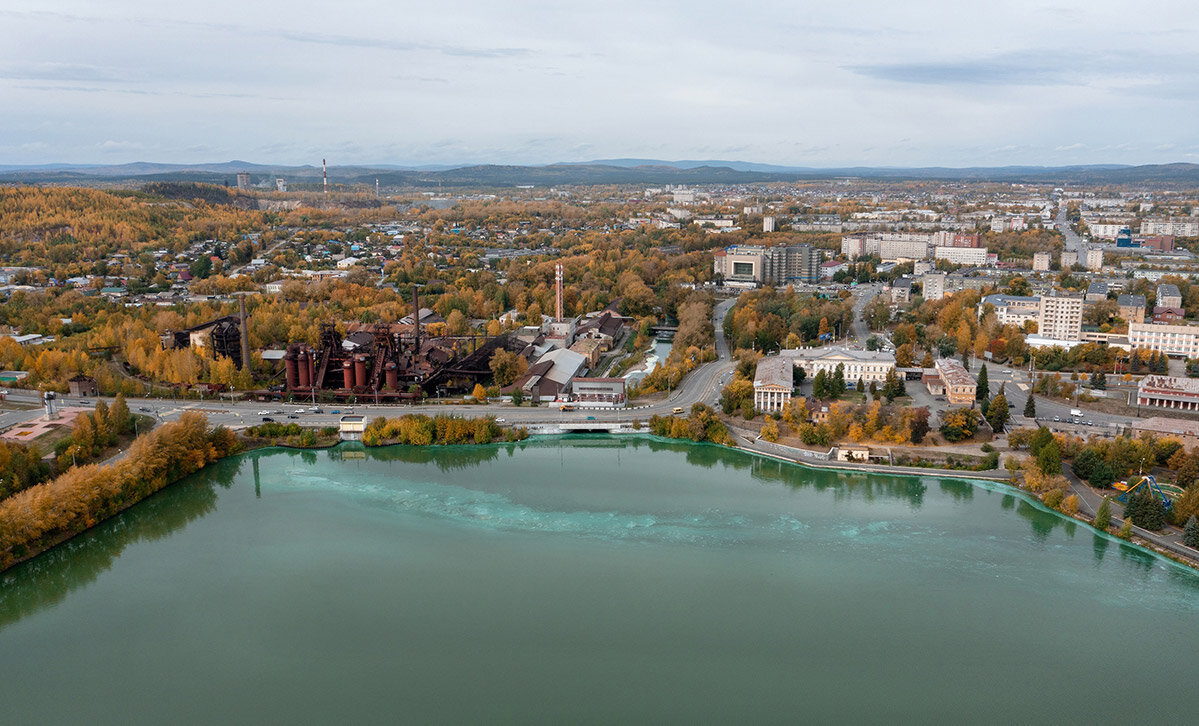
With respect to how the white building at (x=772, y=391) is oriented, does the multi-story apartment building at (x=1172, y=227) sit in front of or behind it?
behind

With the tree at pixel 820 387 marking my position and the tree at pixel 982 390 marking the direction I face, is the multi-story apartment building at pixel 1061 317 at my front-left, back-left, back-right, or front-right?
front-left

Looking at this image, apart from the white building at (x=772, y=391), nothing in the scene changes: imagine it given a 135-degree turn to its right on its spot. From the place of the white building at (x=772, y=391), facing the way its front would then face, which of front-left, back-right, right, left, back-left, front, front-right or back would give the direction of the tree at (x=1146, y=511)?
back

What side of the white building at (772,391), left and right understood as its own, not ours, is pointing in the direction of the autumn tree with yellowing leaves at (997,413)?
left

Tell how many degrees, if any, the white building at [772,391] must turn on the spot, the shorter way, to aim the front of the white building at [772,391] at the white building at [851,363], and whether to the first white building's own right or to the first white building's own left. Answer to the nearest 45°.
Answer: approximately 135° to the first white building's own left

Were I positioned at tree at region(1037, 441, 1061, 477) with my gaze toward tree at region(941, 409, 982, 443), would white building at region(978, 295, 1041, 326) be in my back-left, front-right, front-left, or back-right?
front-right

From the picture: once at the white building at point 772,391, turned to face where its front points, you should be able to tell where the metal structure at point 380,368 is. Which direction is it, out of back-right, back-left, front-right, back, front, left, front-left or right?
right

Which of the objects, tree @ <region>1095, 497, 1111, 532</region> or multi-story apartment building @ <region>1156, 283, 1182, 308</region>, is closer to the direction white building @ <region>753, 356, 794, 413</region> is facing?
the tree

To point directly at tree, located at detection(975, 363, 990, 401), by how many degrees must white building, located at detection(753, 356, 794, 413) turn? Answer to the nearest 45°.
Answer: approximately 90° to its left

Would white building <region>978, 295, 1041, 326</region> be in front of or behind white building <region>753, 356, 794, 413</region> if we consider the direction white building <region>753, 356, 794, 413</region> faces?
behind

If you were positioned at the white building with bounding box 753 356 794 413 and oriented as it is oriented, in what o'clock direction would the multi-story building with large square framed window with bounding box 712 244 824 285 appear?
The multi-story building with large square framed window is roughly at 6 o'clock from the white building.

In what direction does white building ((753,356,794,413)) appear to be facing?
toward the camera

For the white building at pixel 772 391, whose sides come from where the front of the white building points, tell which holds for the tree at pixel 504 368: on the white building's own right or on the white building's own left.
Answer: on the white building's own right

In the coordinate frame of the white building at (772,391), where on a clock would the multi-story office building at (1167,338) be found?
The multi-story office building is roughly at 8 o'clock from the white building.
